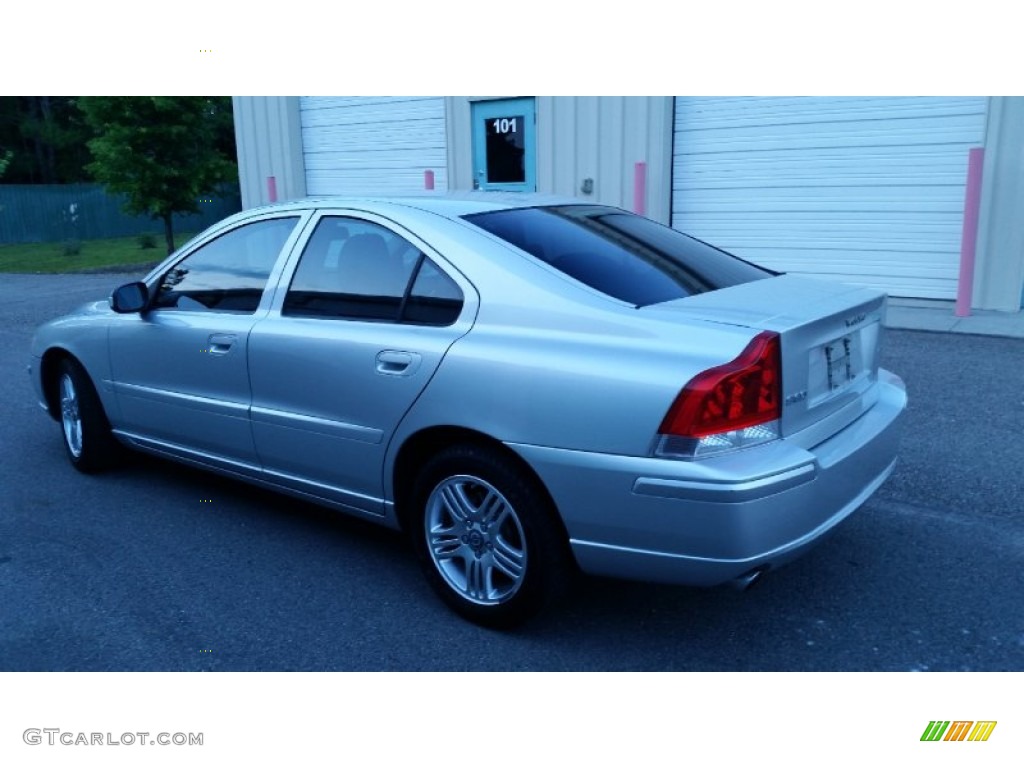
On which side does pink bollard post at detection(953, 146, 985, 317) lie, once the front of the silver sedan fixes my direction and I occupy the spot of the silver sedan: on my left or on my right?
on my right

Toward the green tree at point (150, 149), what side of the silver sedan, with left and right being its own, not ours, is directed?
front

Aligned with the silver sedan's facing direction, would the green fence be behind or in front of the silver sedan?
in front

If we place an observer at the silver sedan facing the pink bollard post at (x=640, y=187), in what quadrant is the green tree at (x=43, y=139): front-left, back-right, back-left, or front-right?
front-left

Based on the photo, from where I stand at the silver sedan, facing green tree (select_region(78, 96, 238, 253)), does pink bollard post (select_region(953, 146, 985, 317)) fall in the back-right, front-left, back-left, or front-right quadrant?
front-right

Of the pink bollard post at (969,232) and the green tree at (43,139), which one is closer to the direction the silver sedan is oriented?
the green tree

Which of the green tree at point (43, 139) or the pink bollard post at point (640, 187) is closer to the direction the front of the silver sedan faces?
the green tree

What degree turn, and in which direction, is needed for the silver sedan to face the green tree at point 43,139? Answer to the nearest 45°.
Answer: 0° — it already faces it

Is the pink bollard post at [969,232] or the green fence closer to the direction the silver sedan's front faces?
the green fence

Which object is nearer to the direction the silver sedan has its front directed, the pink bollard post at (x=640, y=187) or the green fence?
the green fence

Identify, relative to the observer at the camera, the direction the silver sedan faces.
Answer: facing away from the viewer and to the left of the viewer

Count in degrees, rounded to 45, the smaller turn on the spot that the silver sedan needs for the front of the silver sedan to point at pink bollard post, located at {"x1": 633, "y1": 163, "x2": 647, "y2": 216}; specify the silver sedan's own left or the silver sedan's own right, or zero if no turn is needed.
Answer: approximately 45° to the silver sedan's own right

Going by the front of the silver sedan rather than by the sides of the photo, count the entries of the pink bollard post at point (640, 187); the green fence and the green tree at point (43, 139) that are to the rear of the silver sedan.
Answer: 0

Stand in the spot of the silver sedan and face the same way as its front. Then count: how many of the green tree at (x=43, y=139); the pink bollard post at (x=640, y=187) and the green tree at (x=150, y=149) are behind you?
0
